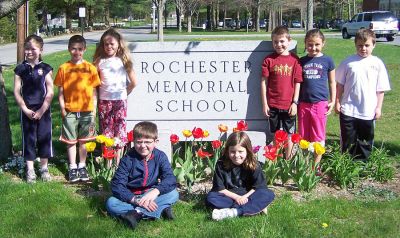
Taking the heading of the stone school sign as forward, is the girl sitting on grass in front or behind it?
in front

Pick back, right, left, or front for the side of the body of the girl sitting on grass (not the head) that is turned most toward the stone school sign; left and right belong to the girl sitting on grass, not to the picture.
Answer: back

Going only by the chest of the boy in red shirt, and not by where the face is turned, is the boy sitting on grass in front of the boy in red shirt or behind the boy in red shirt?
in front

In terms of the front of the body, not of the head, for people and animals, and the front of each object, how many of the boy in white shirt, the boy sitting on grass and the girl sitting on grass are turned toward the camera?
3

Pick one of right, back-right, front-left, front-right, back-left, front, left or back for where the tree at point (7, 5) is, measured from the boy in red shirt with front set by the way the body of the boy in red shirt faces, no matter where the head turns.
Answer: right

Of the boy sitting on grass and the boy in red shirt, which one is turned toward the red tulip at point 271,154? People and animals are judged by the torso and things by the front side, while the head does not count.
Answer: the boy in red shirt
